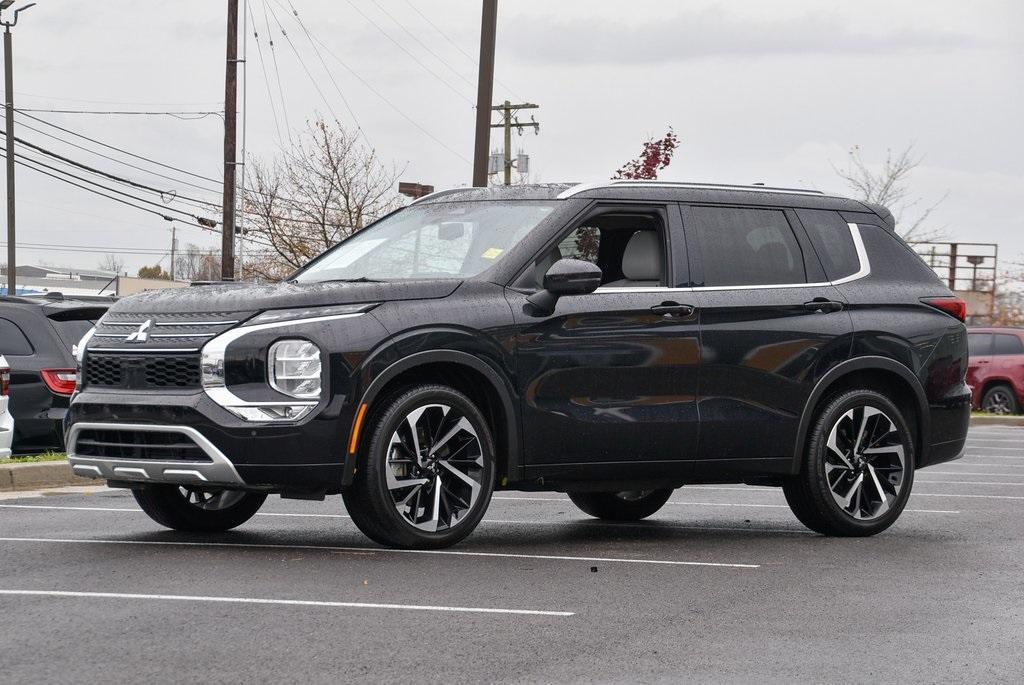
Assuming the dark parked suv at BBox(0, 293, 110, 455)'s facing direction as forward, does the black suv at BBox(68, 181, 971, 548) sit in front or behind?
behind

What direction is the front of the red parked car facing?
to the viewer's left

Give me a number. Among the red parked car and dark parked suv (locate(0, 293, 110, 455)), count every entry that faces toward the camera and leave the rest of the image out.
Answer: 0

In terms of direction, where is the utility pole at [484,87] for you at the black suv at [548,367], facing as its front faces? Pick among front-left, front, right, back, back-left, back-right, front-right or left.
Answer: back-right

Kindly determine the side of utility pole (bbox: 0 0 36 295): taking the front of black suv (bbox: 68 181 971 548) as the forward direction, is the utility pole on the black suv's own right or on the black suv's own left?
on the black suv's own right

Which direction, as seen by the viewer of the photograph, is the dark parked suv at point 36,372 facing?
facing away from the viewer and to the left of the viewer

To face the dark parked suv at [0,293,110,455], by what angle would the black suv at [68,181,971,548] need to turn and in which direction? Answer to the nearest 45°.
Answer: approximately 90° to its right

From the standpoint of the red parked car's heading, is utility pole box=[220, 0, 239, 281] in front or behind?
in front

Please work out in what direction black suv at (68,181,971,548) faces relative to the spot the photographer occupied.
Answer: facing the viewer and to the left of the viewer

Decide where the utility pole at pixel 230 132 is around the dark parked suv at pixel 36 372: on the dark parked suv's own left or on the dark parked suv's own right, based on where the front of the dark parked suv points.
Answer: on the dark parked suv's own right
